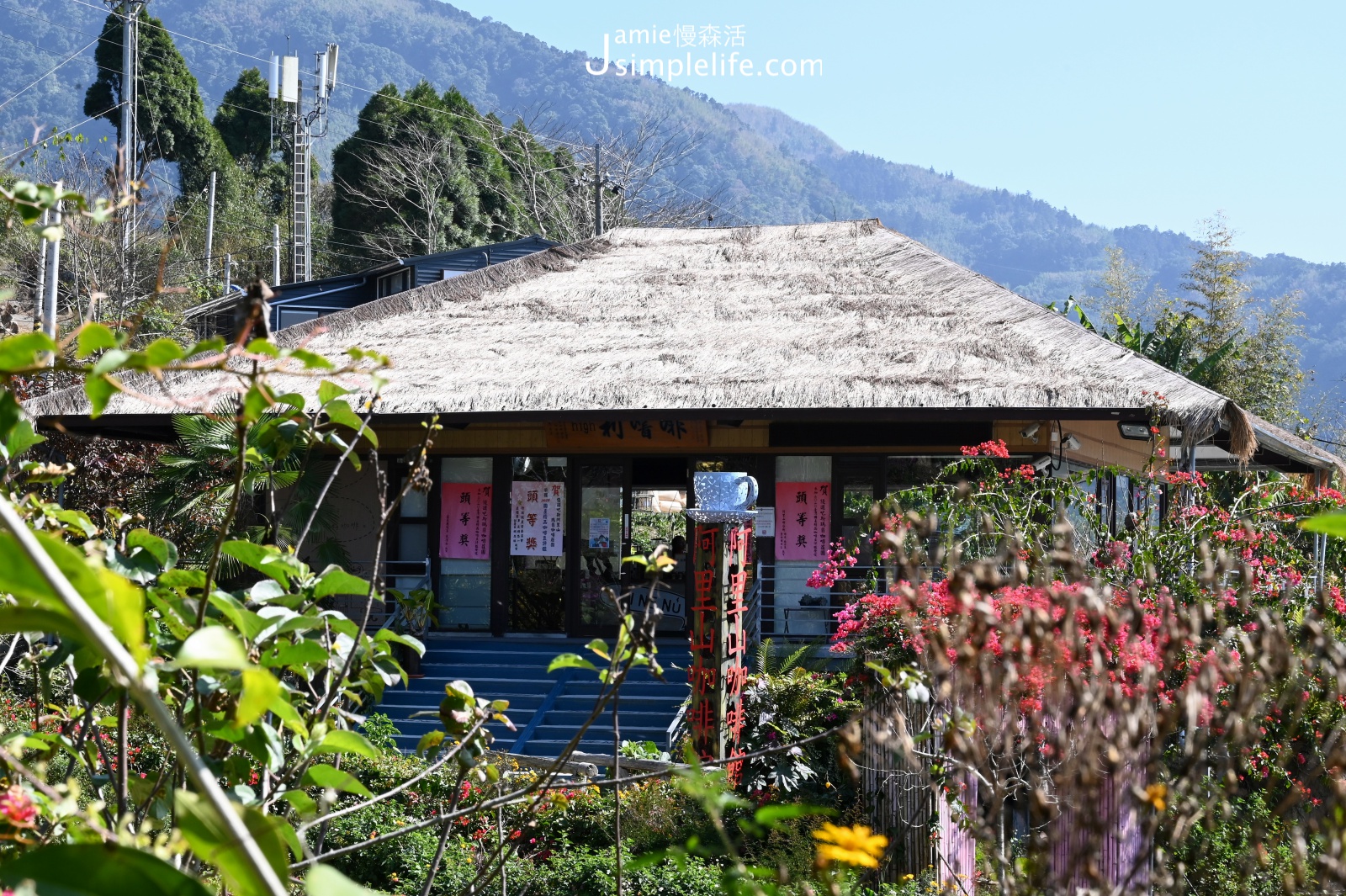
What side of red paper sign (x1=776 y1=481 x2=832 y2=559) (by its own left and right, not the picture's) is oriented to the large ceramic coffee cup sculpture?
front

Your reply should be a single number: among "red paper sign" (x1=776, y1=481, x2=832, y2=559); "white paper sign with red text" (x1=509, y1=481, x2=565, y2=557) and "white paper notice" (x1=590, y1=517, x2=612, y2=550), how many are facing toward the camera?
3

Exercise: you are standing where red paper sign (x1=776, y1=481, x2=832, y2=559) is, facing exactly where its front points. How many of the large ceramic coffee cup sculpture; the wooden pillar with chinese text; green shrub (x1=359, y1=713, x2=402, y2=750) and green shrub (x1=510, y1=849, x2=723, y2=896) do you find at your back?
0

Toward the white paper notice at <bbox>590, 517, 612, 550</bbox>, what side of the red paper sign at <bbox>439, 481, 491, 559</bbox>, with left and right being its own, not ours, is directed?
left

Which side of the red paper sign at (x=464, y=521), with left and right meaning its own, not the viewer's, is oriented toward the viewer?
front

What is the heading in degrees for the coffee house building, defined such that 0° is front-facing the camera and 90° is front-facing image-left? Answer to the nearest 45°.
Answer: approximately 0°

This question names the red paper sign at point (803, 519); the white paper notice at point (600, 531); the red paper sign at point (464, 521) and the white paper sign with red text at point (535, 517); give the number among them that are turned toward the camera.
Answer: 4

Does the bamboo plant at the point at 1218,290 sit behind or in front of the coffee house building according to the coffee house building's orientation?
behind

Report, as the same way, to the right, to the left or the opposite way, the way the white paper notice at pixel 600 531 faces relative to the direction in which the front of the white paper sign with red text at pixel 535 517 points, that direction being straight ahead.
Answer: the same way

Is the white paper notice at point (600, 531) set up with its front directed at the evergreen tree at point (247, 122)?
no

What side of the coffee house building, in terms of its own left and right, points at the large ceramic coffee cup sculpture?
front

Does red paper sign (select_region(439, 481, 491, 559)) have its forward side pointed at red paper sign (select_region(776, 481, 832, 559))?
no

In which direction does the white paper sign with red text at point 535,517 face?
toward the camera

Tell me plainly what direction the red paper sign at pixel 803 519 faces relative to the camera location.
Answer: facing the viewer

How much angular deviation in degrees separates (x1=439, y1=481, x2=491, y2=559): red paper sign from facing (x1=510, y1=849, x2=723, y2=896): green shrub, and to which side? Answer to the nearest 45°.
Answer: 0° — it already faces it

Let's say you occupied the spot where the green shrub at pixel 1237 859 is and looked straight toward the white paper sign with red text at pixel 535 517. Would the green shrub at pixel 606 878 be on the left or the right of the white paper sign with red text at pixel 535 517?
left

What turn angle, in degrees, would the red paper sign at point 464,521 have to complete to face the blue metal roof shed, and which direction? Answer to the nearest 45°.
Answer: approximately 180°
